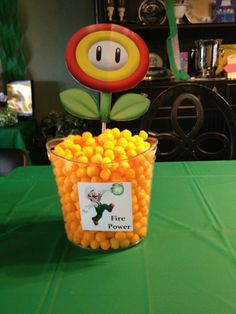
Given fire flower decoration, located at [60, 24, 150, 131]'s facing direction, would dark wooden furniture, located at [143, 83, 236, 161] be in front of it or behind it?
behind

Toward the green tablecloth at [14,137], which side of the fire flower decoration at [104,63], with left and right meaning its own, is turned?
back

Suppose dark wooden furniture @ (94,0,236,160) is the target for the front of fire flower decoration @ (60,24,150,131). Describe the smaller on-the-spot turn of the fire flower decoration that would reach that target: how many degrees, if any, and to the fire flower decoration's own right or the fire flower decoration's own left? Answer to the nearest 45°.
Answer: approximately 180°

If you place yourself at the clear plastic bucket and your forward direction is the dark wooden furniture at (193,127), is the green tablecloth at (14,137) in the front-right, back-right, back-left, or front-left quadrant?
front-left

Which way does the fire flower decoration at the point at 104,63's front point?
toward the camera
